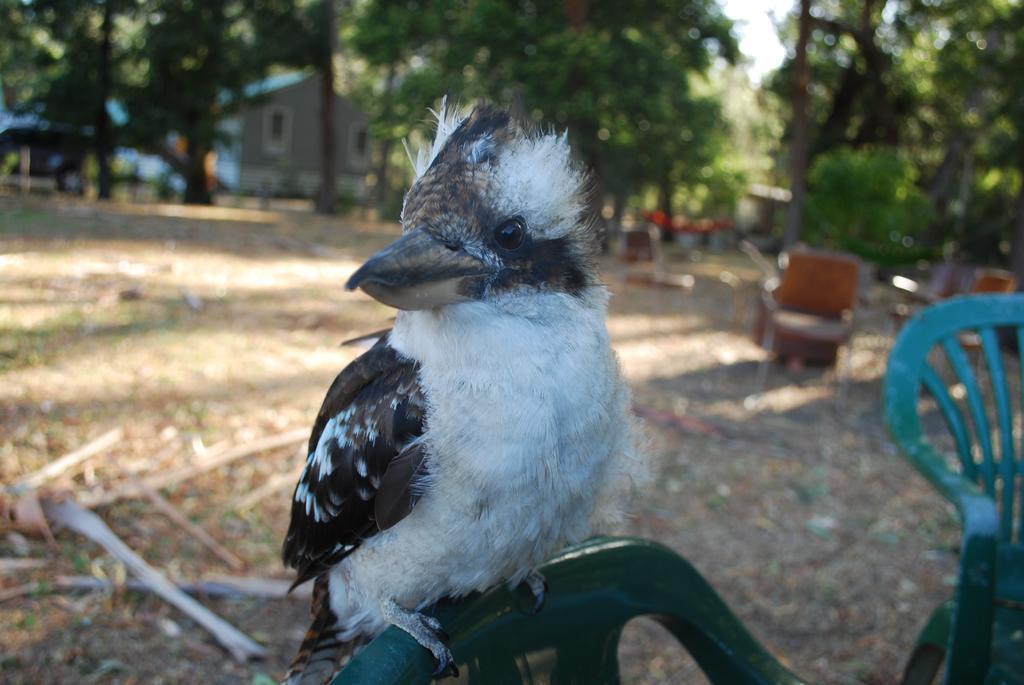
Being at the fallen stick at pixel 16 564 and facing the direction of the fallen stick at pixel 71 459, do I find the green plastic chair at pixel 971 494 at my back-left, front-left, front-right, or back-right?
back-right

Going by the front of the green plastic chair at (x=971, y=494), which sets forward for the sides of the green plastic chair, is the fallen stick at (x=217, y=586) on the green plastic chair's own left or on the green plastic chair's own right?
on the green plastic chair's own right

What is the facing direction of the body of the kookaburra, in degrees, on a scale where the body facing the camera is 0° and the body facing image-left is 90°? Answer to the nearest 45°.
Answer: approximately 315°

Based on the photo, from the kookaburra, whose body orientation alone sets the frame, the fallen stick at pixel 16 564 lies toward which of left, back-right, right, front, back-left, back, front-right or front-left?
back

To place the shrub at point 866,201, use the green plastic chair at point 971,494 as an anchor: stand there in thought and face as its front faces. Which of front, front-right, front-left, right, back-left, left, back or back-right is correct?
back-left

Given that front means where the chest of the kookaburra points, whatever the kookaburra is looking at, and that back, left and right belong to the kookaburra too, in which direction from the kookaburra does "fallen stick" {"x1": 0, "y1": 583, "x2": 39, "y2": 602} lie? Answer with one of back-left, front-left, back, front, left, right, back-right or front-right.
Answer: back
